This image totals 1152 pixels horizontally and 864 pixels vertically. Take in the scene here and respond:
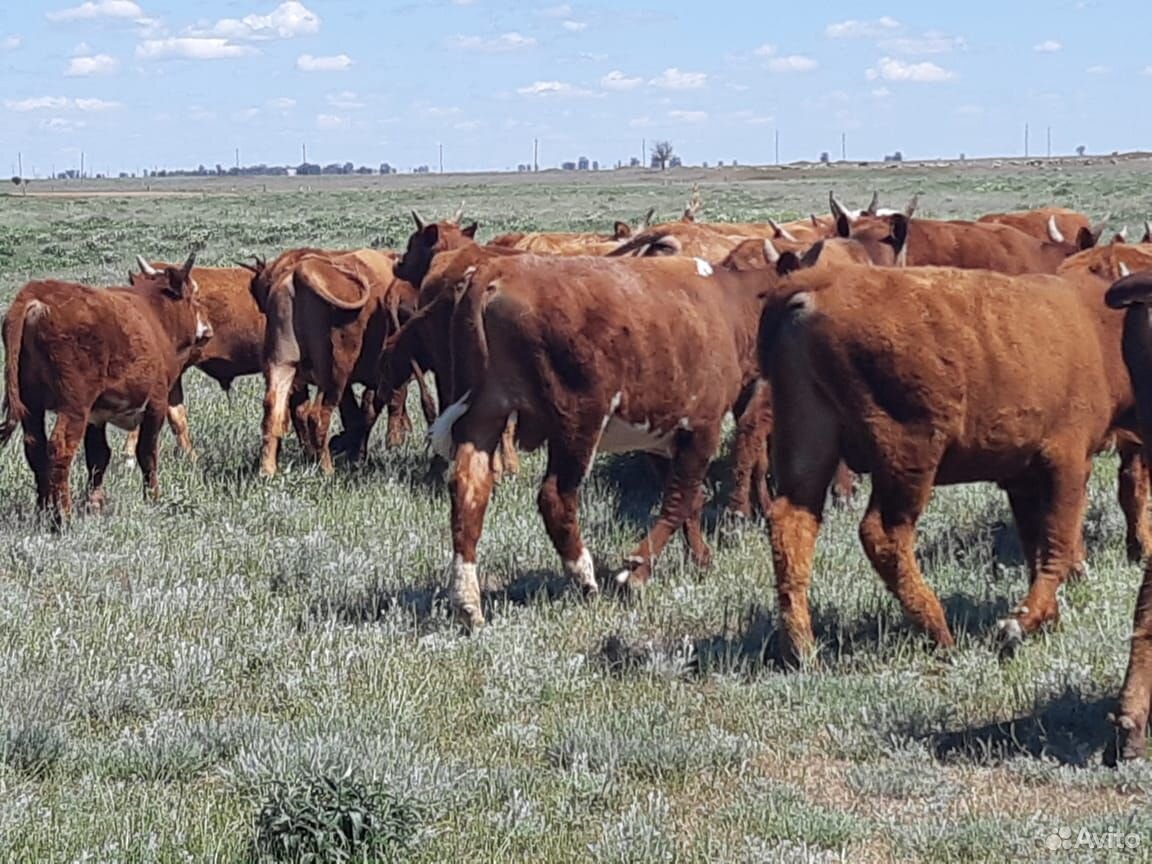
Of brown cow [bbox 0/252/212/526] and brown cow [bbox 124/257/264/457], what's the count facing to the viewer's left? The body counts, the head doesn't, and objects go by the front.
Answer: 1

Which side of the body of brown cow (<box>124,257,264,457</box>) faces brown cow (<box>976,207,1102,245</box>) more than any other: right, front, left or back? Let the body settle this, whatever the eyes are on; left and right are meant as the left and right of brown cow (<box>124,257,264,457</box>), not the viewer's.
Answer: back

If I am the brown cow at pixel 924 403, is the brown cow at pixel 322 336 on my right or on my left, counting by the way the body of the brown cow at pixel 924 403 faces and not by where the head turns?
on my left

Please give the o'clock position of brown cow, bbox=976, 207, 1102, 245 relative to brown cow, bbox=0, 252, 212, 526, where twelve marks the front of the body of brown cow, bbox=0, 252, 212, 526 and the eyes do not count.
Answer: brown cow, bbox=976, 207, 1102, 245 is roughly at 1 o'clock from brown cow, bbox=0, 252, 212, 526.

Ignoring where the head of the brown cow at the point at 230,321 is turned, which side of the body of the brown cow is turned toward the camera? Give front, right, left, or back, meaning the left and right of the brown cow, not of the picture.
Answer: left

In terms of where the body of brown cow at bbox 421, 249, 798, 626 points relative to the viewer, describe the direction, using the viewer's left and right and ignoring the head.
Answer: facing away from the viewer and to the right of the viewer

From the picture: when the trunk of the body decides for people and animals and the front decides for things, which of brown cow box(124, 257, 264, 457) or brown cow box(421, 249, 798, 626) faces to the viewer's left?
brown cow box(124, 257, 264, 457)

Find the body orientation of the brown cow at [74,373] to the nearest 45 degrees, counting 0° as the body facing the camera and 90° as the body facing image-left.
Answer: approximately 225°
